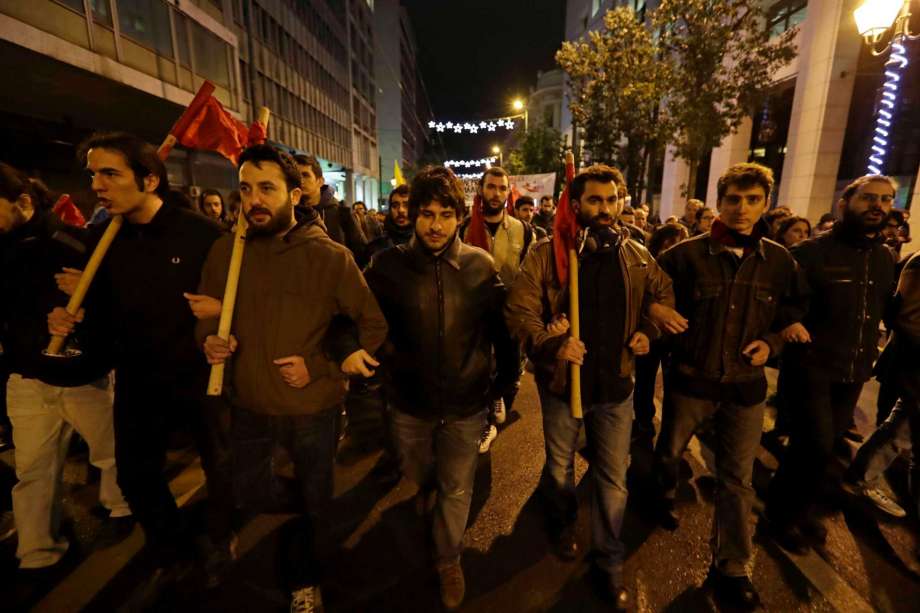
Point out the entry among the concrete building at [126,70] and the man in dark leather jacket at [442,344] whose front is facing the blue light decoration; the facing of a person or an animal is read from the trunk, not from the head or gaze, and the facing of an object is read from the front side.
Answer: the concrete building

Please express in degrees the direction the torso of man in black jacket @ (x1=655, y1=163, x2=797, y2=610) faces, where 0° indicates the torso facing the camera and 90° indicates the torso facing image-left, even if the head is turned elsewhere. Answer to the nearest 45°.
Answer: approximately 0°

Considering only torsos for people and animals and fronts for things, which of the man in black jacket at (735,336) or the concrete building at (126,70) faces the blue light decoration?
the concrete building

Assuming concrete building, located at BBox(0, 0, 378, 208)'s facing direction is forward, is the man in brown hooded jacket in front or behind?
in front

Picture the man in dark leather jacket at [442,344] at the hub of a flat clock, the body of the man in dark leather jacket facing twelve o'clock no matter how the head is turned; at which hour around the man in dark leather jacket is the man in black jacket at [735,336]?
The man in black jacket is roughly at 9 o'clock from the man in dark leather jacket.

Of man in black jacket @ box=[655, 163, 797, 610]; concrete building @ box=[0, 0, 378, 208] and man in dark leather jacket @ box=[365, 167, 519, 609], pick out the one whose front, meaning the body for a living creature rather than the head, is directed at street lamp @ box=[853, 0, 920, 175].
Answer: the concrete building

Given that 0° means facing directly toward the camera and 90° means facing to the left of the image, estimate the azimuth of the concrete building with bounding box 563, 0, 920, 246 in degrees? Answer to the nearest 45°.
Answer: approximately 45°

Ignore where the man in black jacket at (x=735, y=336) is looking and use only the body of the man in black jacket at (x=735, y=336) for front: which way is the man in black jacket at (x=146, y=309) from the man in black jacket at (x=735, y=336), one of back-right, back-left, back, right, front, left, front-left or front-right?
front-right

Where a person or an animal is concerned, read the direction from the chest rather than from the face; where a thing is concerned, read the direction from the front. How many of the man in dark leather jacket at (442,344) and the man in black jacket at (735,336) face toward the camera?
2

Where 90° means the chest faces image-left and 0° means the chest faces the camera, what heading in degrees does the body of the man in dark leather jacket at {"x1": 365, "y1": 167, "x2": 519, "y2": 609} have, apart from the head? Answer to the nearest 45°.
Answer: approximately 0°

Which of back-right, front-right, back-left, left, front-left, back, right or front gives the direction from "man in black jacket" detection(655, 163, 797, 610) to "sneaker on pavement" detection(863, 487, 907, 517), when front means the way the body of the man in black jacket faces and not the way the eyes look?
back-left
